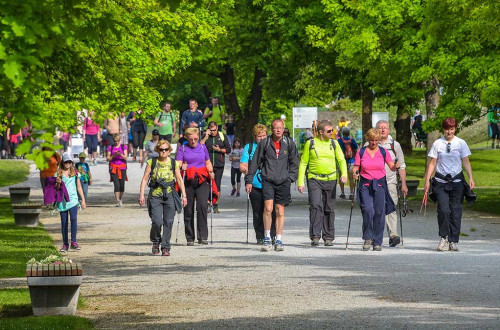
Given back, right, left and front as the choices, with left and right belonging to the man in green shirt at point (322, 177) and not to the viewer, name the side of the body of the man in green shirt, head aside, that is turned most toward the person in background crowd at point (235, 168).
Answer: back

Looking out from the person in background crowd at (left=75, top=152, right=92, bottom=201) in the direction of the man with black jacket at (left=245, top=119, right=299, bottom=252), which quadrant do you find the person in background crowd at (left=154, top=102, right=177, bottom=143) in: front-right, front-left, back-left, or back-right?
back-left

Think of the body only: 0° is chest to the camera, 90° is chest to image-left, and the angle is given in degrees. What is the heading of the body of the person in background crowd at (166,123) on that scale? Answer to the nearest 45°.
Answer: approximately 0°

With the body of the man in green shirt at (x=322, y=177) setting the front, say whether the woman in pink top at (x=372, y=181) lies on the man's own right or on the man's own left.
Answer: on the man's own left

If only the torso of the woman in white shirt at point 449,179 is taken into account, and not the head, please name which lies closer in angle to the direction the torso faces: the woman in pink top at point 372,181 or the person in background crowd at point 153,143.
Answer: the woman in pink top
